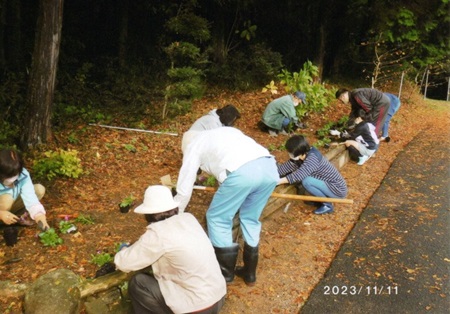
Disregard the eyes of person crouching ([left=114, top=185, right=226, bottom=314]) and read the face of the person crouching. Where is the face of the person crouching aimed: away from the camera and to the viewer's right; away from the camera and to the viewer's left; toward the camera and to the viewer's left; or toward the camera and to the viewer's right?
away from the camera and to the viewer's left

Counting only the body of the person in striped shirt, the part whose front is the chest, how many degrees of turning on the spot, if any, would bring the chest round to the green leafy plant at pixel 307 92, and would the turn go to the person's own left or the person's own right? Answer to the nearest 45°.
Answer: approximately 90° to the person's own right

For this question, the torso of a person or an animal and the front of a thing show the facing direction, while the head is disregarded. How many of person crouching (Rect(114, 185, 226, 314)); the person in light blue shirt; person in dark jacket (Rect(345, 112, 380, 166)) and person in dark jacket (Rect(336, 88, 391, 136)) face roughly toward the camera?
1

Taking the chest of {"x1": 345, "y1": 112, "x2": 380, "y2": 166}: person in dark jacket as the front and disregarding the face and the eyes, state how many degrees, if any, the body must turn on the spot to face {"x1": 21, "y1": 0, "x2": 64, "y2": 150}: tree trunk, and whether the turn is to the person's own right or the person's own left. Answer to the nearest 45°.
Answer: approximately 45° to the person's own left

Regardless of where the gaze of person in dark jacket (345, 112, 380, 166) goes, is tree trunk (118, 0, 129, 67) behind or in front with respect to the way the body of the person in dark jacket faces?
in front

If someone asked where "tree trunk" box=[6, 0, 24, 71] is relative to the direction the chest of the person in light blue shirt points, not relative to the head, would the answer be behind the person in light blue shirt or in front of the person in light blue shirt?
behind

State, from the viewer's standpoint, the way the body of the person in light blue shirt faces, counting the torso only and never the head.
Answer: toward the camera

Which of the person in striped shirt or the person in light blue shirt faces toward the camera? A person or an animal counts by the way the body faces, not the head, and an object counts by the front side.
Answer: the person in light blue shirt

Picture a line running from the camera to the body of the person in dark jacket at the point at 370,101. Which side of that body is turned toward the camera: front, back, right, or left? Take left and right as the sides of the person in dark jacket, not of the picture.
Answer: left

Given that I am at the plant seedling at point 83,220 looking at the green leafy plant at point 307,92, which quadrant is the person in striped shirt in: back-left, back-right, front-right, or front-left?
front-right

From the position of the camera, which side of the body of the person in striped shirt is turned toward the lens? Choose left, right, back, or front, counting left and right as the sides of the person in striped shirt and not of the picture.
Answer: left

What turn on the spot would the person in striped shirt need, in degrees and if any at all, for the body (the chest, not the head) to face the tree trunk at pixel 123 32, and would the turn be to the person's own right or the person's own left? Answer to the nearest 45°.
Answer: approximately 45° to the person's own right

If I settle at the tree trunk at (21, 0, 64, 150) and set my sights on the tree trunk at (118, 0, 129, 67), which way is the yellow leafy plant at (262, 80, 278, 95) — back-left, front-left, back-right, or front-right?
front-right
